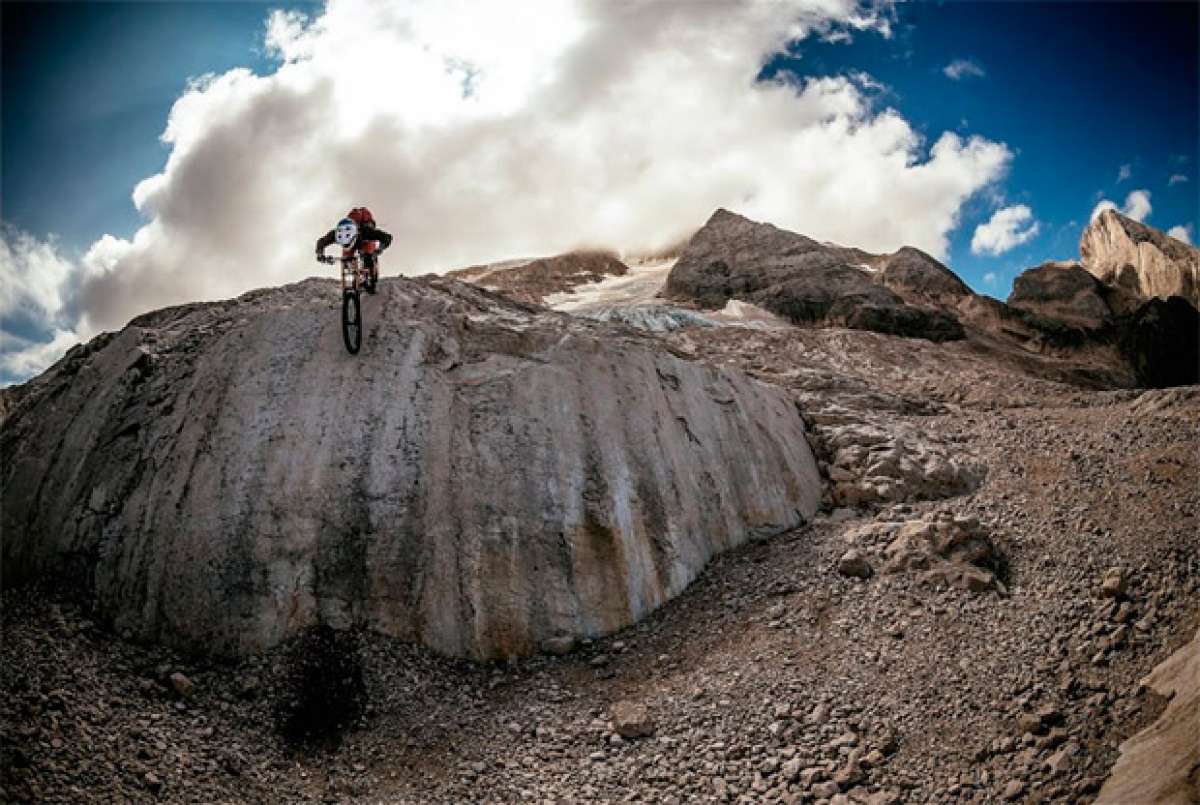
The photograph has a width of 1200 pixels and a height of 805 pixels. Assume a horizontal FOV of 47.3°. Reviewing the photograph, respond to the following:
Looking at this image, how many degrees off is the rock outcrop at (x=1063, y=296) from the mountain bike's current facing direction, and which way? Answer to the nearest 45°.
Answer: approximately 135° to its left

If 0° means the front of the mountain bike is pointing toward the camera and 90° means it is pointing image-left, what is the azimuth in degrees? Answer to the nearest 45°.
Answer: approximately 0°

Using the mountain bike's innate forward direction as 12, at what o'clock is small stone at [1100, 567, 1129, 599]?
The small stone is roughly at 10 o'clock from the mountain bike.

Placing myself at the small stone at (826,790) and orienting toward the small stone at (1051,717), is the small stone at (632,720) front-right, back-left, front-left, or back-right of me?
back-left

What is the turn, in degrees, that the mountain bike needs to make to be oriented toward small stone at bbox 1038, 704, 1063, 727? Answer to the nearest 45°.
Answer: approximately 45° to its left
